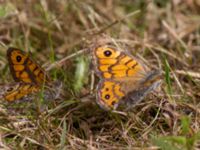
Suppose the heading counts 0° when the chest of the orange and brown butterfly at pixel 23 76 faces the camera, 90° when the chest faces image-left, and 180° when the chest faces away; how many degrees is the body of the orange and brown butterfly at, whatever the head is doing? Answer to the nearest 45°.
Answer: approximately 270°

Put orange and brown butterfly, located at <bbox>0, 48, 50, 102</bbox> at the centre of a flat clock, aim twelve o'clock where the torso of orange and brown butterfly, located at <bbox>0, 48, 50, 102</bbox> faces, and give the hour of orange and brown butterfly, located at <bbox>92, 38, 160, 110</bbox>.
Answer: orange and brown butterfly, located at <bbox>92, 38, 160, 110</bbox> is roughly at 1 o'clock from orange and brown butterfly, located at <bbox>0, 48, 50, 102</bbox>.
